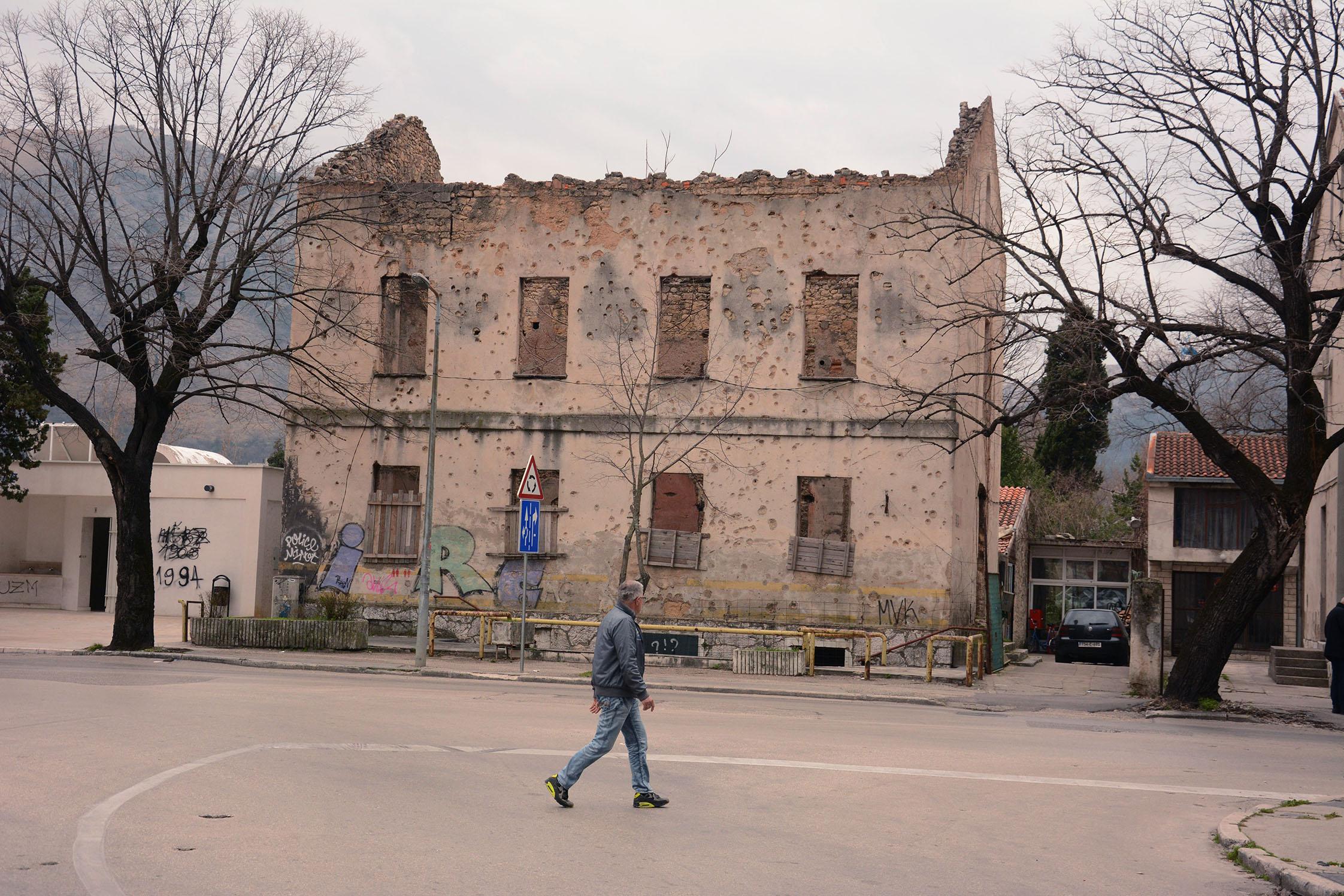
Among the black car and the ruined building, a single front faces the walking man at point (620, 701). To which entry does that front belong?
the ruined building

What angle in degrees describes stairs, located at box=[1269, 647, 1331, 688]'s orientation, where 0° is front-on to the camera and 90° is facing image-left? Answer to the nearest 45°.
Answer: approximately 0°

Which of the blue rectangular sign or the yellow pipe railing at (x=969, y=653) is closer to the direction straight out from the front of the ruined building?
the blue rectangular sign

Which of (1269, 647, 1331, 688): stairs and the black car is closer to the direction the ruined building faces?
the stairs

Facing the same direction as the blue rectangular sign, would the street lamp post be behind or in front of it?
behind

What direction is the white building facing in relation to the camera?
toward the camera

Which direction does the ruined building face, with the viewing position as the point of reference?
facing the viewer

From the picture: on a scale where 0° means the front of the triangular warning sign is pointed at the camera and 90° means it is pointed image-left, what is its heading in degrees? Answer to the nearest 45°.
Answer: approximately 315°

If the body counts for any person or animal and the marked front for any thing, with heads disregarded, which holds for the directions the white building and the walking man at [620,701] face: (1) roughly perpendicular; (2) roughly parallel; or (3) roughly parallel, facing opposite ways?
roughly perpendicular

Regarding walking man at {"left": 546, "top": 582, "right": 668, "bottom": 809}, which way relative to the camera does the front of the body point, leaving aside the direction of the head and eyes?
to the viewer's right
